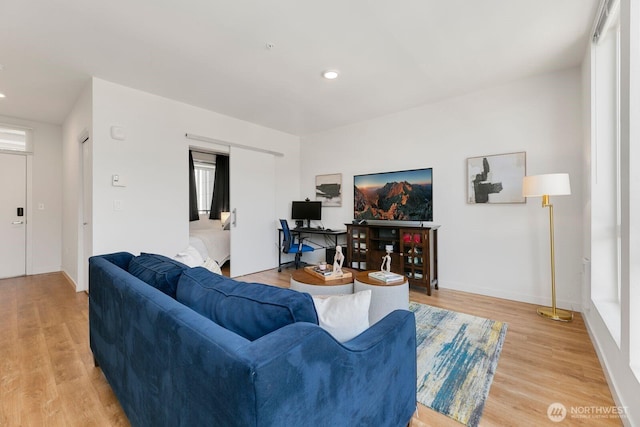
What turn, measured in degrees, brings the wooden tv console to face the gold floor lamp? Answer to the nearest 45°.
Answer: approximately 90° to its left

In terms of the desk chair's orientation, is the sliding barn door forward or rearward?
rearward

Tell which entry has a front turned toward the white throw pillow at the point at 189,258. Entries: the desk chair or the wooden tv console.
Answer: the wooden tv console

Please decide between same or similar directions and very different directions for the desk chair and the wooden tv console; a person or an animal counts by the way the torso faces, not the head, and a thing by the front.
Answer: very different directions

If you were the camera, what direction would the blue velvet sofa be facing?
facing away from the viewer and to the right of the viewer
